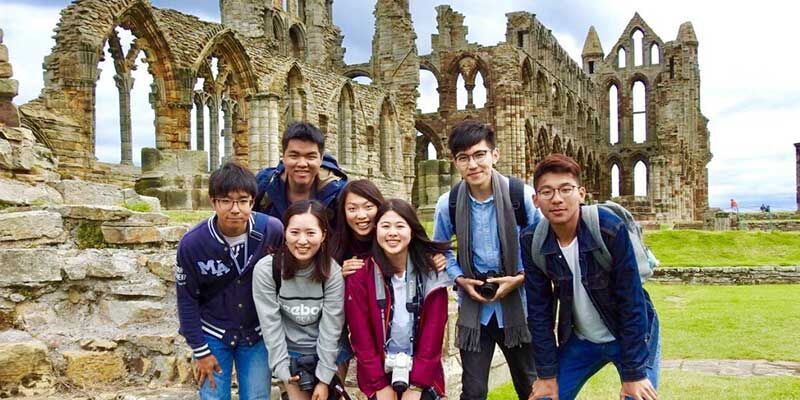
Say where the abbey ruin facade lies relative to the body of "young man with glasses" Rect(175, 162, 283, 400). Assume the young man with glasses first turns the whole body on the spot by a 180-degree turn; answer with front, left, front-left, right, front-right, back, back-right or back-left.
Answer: front

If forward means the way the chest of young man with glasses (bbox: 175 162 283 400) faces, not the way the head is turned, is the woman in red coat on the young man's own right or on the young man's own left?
on the young man's own left

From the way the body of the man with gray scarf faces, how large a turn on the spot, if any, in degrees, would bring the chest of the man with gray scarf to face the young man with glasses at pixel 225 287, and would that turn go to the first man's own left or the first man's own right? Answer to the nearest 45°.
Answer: approximately 90° to the first man's own right

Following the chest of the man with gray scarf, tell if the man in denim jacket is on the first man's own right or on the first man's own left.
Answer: on the first man's own left
